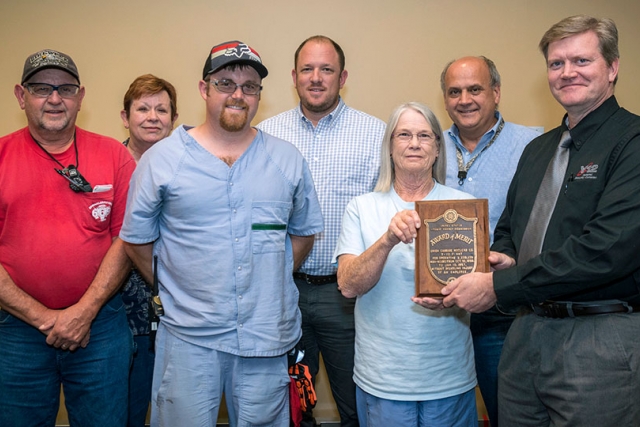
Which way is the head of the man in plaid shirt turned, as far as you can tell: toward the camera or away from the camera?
toward the camera

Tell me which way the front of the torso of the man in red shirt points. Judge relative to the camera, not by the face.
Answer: toward the camera

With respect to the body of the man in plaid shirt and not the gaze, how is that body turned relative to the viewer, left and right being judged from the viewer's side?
facing the viewer

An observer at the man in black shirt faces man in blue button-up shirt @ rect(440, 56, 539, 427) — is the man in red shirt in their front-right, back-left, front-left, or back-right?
front-left

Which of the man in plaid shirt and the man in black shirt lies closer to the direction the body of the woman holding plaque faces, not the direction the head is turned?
the man in black shirt

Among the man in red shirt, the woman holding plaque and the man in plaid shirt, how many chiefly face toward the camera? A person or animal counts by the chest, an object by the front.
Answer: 3

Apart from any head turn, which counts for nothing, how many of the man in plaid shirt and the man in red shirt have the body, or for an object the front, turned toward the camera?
2

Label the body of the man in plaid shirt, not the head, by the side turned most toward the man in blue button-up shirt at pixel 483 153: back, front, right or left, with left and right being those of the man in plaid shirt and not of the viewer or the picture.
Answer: left

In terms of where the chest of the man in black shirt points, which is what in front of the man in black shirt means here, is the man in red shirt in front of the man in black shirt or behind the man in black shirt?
in front

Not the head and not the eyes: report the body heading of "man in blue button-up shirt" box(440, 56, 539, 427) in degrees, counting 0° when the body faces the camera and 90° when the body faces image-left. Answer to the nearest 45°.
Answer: approximately 45°

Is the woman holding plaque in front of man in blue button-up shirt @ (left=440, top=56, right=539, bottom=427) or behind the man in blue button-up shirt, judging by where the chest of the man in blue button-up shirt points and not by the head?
in front

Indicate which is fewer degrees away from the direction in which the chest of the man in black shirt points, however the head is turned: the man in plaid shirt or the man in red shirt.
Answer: the man in red shirt

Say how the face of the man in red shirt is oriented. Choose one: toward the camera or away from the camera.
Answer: toward the camera

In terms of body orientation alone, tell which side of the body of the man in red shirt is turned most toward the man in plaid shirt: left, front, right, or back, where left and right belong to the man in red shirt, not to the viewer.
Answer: left

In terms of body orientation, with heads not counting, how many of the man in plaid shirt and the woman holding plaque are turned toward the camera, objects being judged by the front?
2

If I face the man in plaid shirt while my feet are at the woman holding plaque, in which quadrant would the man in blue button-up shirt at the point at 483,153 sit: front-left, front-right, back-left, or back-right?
front-right
